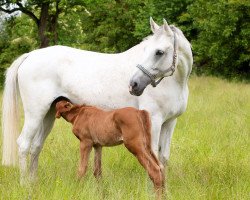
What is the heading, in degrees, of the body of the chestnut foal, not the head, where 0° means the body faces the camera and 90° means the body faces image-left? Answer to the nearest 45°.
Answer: approximately 90°

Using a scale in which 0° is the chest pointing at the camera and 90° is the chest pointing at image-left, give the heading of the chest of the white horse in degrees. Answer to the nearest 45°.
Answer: approximately 270°

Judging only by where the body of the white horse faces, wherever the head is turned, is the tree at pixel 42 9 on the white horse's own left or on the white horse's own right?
on the white horse's own left

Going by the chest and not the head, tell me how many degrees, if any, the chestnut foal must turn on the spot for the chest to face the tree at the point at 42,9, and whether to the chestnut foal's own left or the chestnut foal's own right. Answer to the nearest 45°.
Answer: approximately 90° to the chestnut foal's own right

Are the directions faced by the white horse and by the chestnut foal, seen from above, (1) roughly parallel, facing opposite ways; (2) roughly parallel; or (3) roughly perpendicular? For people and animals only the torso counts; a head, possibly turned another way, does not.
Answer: roughly parallel, facing opposite ways
